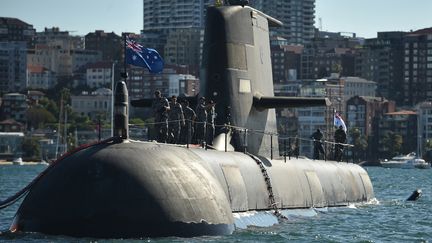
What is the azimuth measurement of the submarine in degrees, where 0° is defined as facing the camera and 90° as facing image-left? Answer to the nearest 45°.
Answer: approximately 45°
